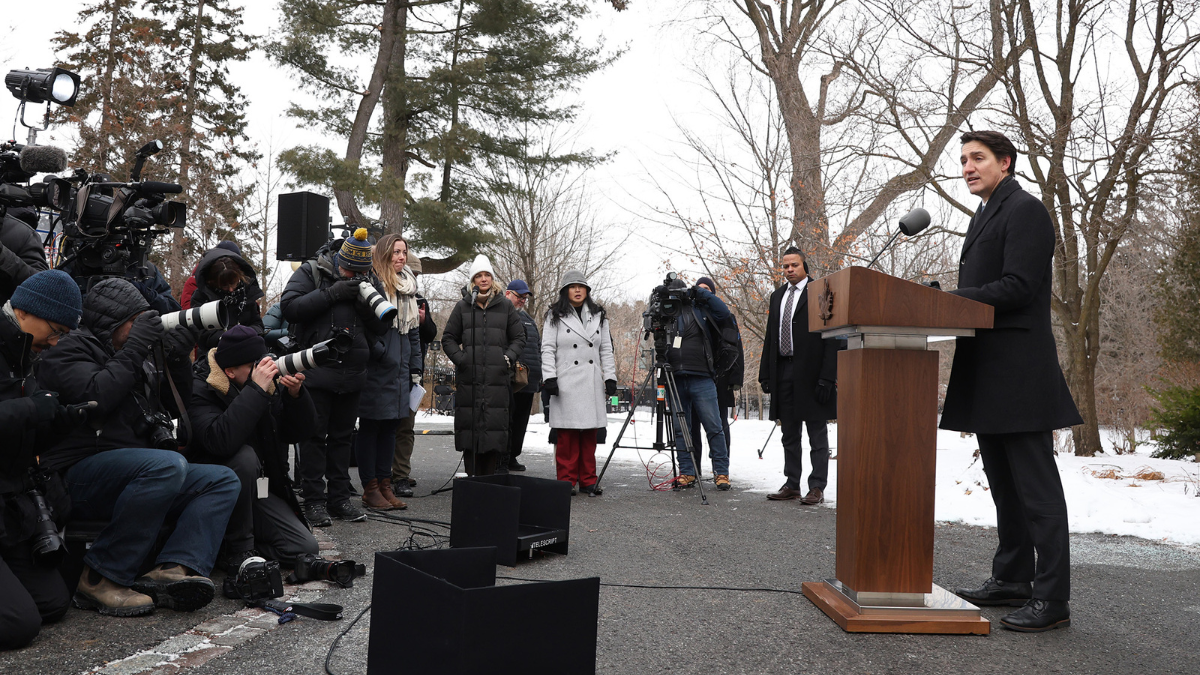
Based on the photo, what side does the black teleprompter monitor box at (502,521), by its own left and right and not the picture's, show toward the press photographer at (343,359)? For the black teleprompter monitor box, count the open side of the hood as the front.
back

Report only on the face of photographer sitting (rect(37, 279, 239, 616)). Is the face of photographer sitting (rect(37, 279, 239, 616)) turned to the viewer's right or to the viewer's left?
to the viewer's right

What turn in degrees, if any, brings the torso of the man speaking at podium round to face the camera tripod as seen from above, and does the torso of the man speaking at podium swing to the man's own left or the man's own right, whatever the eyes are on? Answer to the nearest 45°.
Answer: approximately 45° to the man's own right

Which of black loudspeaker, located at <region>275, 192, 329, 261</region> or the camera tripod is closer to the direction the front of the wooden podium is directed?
the black loudspeaker

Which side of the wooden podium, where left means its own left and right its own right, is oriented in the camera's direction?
left

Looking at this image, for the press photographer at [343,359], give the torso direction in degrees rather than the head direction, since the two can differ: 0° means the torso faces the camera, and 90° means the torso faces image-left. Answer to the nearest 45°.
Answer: approximately 315°

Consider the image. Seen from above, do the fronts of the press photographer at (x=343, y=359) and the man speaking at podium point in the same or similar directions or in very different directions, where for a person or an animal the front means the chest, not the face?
very different directions
